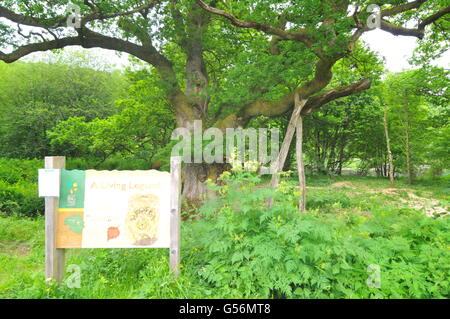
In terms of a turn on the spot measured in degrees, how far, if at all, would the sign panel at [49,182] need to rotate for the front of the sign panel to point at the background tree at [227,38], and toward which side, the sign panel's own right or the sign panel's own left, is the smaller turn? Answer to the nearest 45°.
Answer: approximately 135° to the sign panel's own left

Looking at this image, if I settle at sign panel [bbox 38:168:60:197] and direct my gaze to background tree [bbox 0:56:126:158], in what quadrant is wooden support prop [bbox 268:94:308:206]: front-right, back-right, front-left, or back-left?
front-right

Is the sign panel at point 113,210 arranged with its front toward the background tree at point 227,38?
no

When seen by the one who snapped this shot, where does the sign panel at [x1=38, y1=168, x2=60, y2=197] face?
facing the viewer

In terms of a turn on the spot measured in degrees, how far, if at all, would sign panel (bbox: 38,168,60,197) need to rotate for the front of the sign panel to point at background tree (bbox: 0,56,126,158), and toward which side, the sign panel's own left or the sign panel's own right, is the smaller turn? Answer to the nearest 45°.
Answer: approximately 180°

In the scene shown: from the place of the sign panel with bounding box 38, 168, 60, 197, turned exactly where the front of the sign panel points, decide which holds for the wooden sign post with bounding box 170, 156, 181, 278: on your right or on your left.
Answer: on your left

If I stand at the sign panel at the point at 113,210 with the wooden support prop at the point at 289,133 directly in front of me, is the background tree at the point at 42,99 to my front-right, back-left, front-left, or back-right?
front-left

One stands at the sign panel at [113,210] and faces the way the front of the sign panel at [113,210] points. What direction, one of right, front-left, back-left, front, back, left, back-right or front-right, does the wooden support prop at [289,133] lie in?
back-left

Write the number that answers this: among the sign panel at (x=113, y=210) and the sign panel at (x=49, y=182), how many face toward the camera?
2

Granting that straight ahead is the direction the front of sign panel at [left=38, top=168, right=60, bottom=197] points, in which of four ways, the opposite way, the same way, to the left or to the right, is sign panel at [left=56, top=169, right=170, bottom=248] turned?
the same way

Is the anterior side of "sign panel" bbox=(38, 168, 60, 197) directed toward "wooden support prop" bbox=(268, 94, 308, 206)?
no

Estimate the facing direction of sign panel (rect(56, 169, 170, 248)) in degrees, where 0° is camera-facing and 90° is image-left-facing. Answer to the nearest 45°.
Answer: approximately 0°

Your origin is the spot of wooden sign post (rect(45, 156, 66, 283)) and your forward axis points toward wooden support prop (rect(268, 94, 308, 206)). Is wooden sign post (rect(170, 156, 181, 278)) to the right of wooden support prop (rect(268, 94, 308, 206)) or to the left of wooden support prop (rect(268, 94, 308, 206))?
right
